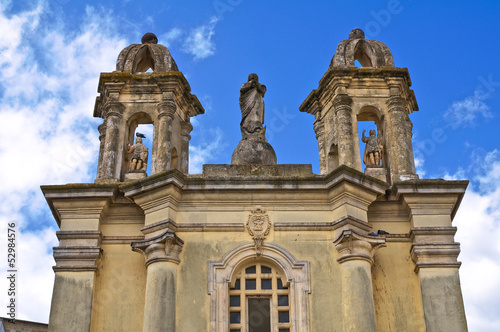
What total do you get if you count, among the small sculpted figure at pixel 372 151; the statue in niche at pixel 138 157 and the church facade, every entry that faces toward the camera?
3

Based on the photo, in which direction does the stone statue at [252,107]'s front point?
toward the camera

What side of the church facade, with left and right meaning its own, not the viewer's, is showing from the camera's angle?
front

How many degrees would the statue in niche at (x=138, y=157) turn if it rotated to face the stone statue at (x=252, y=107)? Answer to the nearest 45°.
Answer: approximately 90° to its left

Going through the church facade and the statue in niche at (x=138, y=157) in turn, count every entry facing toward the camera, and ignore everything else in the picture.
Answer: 2

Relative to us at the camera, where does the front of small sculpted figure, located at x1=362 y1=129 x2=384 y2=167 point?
facing the viewer
